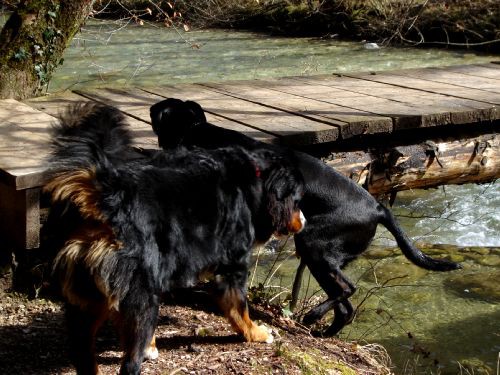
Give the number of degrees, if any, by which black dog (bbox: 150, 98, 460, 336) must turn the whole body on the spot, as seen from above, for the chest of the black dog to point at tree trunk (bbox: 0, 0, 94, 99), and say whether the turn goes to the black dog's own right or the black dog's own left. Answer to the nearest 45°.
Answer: approximately 45° to the black dog's own right

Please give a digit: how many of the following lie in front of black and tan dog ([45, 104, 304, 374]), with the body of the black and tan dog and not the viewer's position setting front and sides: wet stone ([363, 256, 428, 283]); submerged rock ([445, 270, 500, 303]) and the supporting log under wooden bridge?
3

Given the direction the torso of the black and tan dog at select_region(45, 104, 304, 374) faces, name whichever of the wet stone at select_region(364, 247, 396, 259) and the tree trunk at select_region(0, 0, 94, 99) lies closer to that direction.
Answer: the wet stone

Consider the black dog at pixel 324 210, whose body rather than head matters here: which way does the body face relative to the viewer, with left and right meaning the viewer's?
facing to the left of the viewer

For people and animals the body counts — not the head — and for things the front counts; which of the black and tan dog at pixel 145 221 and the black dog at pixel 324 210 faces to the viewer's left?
the black dog

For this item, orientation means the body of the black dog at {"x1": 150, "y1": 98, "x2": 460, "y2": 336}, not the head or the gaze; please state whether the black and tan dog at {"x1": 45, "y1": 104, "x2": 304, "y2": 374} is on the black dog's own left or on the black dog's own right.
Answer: on the black dog's own left

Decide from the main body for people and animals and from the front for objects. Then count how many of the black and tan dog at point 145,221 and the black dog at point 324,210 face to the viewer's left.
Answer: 1

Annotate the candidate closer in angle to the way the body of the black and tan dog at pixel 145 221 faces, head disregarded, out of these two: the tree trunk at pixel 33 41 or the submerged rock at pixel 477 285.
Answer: the submerged rock

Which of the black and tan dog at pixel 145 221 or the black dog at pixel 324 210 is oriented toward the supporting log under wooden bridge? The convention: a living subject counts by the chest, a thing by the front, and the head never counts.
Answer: the black and tan dog

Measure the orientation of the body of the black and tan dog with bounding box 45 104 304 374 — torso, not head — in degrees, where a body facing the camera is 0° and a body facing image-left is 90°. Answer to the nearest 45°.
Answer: approximately 225°
